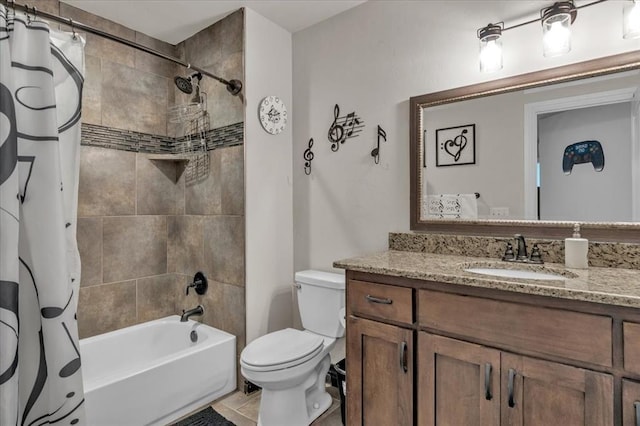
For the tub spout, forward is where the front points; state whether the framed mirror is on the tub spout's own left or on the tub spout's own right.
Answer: on the tub spout's own left

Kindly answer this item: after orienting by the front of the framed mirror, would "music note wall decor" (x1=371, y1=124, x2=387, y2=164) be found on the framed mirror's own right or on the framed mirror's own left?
on the framed mirror's own right

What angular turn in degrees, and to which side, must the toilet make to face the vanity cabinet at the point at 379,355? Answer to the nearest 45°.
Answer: approximately 90° to its left

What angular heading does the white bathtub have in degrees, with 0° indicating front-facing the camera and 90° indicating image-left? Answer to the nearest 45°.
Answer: approximately 315°
